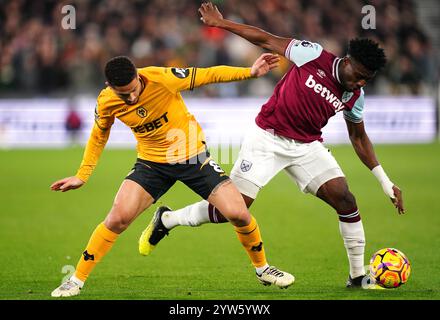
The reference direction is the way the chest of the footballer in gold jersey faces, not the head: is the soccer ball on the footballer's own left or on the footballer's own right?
on the footballer's own left

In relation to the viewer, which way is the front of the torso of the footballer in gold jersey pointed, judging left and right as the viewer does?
facing the viewer
